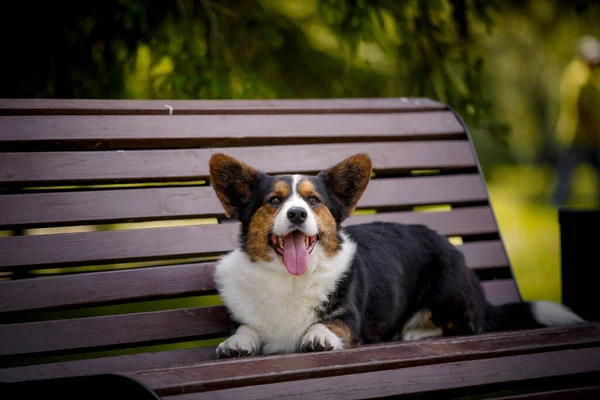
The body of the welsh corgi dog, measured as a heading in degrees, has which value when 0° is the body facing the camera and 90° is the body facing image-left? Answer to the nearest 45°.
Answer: approximately 45°

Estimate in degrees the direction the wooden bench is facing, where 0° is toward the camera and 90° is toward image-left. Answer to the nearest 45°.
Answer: approximately 315°

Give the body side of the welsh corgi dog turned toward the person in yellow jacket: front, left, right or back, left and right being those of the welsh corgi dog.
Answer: back
